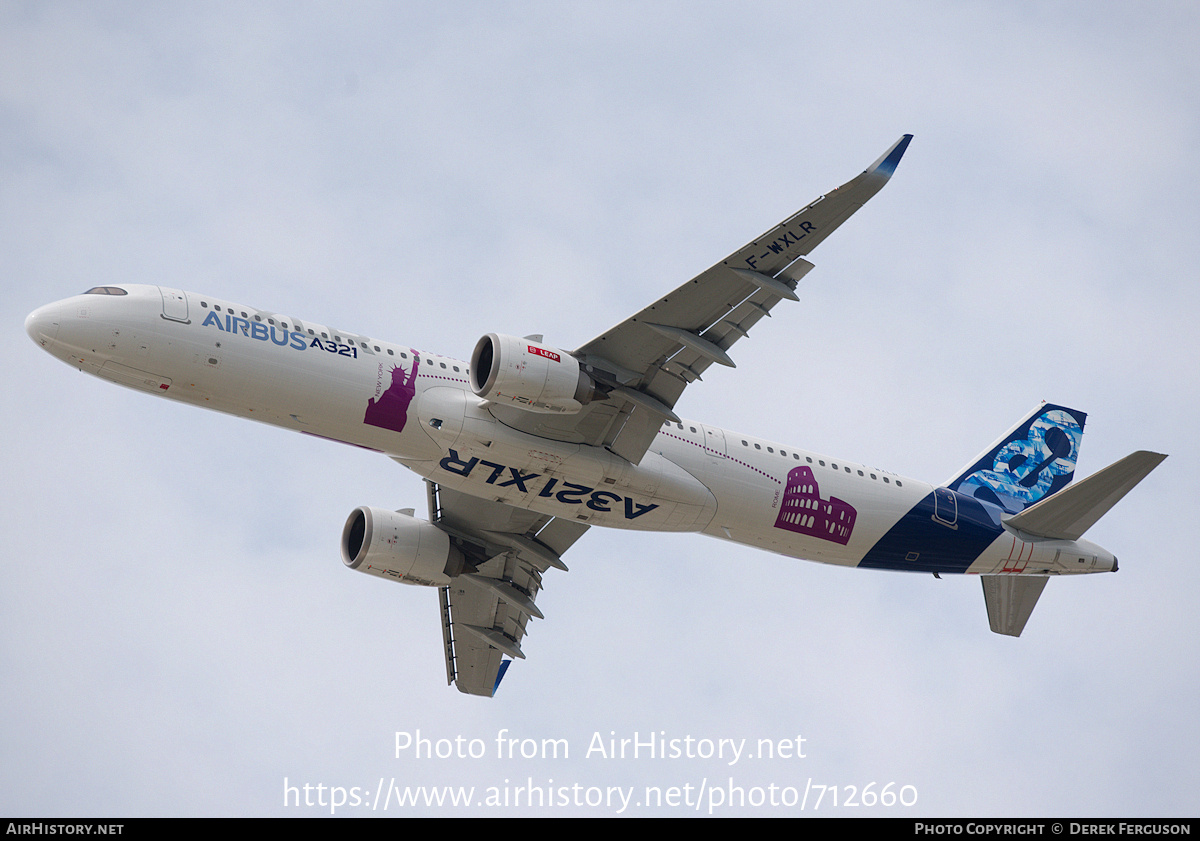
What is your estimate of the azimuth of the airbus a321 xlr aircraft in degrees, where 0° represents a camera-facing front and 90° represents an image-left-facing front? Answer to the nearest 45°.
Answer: approximately 45°
